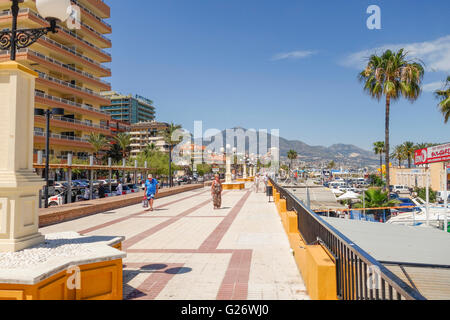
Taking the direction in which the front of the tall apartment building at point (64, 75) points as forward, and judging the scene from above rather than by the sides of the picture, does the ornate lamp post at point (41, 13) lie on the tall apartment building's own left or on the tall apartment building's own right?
on the tall apartment building's own right

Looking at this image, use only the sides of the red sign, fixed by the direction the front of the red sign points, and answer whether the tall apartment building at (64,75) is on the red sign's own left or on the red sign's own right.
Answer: on the red sign's own right

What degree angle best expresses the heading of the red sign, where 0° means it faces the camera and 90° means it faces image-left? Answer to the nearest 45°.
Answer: approximately 45°

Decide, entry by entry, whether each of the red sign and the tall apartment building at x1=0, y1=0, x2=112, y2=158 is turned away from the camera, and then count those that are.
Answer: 0

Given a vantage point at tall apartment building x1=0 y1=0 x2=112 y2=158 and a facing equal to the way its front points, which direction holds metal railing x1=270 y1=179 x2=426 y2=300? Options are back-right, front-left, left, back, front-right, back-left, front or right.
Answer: front-right

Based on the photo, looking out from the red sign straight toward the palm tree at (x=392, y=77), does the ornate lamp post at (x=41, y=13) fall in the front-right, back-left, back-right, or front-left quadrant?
back-left

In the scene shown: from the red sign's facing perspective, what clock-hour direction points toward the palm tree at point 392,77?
The palm tree is roughly at 4 o'clock from the red sign.

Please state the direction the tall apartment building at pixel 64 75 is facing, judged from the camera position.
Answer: facing the viewer and to the right of the viewer
